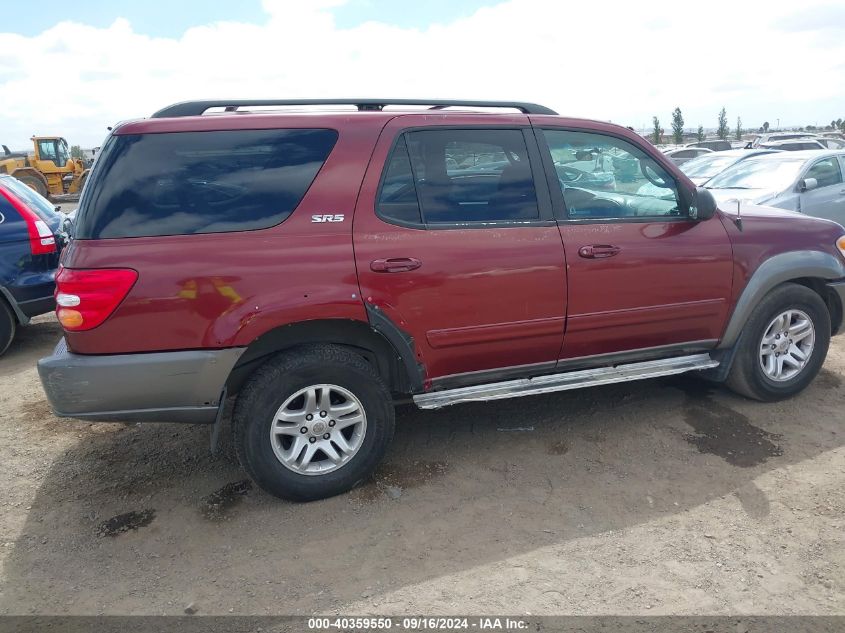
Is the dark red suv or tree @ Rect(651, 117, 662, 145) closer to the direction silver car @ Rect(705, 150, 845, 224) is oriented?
the dark red suv

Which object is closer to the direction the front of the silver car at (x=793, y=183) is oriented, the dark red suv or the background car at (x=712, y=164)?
the dark red suv

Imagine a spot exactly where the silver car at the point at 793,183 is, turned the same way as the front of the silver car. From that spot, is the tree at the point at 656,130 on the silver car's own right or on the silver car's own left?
on the silver car's own right

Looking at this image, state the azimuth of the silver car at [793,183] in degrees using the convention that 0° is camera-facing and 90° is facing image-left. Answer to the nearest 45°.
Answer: approximately 45°

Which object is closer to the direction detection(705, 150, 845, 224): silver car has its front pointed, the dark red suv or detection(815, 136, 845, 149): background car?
the dark red suv

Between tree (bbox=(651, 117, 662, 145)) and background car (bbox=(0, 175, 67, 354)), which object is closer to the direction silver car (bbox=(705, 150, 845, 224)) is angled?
the background car

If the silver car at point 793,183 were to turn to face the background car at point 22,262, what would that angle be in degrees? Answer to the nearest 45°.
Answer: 0° — it already faces it

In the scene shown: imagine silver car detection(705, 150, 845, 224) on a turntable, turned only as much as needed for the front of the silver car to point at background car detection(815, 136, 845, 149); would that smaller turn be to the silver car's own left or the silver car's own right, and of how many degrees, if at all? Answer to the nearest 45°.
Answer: approximately 135° to the silver car's own right

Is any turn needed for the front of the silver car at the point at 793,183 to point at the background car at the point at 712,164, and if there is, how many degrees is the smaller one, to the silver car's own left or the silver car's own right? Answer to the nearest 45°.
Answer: approximately 90° to the silver car's own right

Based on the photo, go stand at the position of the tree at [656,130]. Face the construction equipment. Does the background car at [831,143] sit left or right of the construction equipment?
left

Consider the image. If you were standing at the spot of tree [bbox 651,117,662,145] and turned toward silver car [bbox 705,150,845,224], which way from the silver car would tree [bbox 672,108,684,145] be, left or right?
left

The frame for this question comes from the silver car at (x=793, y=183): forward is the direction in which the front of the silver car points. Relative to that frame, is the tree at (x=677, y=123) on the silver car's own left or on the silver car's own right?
on the silver car's own right

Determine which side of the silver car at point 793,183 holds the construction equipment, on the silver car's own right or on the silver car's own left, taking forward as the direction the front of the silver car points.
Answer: on the silver car's own right

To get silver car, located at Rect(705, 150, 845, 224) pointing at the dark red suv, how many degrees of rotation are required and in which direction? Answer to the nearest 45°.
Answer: approximately 45° to its left
